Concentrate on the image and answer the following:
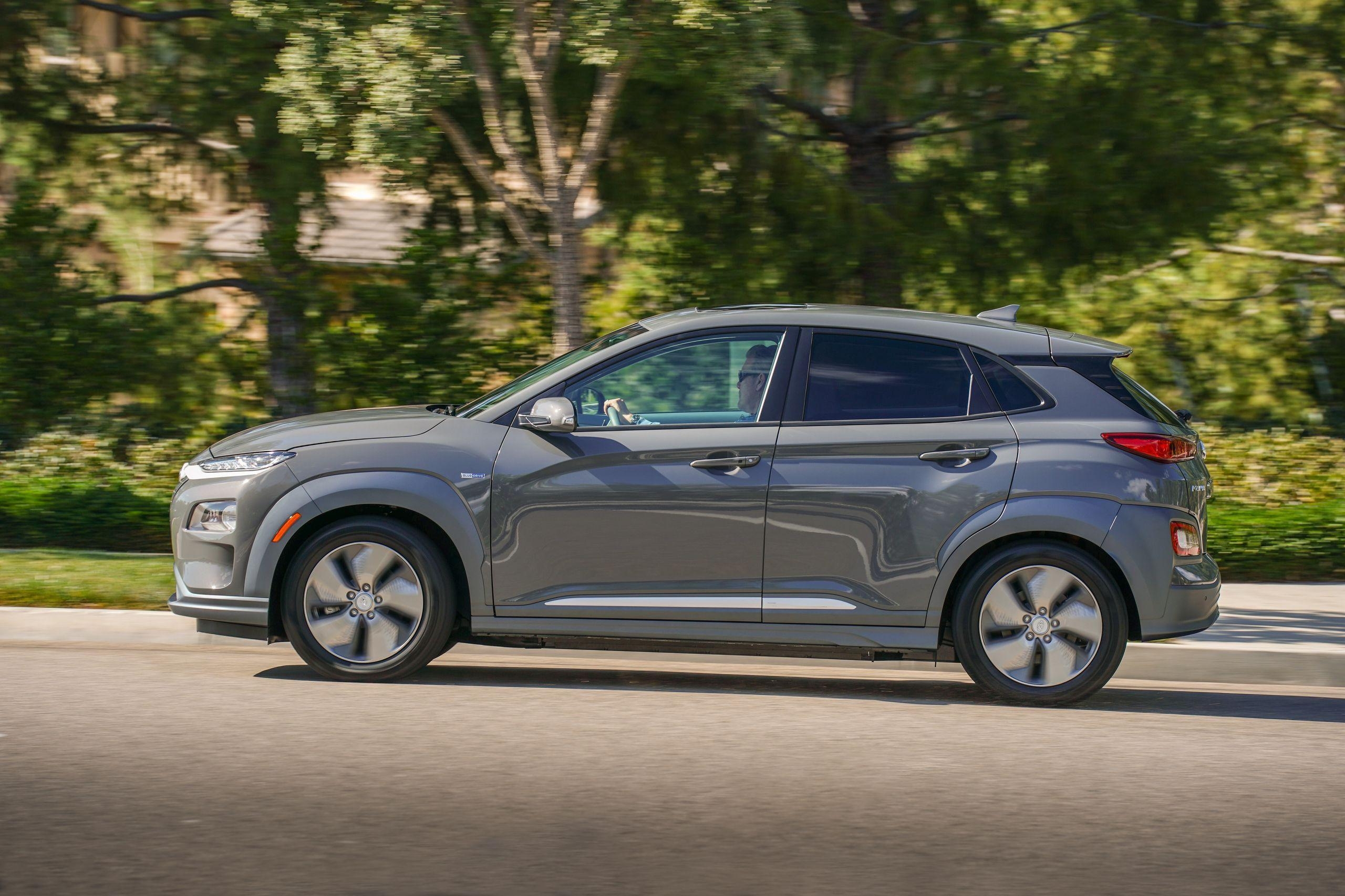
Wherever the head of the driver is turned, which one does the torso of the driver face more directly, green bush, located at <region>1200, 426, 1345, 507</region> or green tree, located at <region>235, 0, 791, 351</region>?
the green tree

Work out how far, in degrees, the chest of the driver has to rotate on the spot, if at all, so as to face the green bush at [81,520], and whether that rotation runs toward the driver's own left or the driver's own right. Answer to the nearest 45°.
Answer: approximately 45° to the driver's own right

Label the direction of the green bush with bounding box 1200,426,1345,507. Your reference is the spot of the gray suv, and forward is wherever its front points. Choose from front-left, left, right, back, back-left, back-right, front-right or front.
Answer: back-right

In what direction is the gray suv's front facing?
to the viewer's left

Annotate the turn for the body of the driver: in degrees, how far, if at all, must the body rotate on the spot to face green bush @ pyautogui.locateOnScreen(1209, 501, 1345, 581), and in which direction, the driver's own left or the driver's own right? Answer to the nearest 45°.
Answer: approximately 135° to the driver's own right

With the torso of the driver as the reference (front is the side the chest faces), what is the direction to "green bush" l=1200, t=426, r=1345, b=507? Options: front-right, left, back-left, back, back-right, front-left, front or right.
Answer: back-right

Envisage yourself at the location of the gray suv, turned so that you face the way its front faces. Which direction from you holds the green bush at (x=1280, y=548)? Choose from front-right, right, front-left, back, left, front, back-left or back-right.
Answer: back-right

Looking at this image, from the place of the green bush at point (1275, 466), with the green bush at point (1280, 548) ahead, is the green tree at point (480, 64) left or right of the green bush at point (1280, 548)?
right

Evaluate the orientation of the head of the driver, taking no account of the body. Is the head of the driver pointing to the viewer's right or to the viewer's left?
to the viewer's left

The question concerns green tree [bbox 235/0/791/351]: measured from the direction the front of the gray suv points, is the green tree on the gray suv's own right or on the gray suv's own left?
on the gray suv's own right

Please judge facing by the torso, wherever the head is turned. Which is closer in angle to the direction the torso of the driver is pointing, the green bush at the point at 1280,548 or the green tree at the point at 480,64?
the green tree

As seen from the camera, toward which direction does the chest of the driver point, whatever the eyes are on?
to the viewer's left
